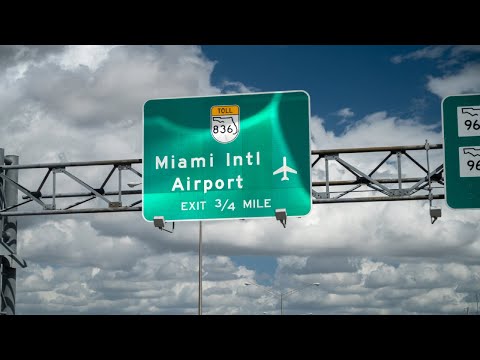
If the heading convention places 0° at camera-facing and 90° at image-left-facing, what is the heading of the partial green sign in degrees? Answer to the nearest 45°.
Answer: approximately 0°

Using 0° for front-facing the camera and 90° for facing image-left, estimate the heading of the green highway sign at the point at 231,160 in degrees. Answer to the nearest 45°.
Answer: approximately 0°
